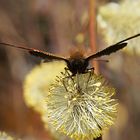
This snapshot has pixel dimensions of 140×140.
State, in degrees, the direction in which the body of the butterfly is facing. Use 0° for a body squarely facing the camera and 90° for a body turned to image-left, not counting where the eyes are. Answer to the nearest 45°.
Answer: approximately 0°
